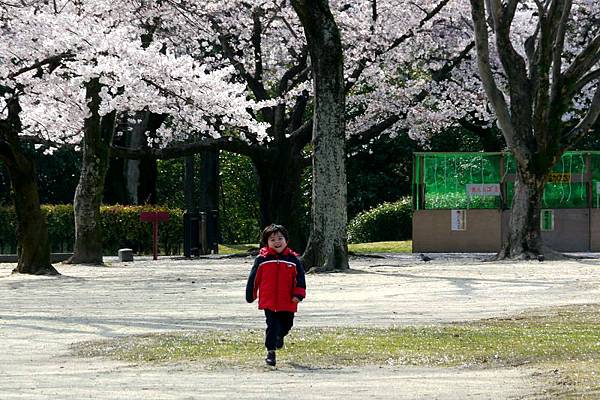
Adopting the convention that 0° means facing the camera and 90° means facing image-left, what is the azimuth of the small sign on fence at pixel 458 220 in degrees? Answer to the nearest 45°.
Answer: approximately 0°

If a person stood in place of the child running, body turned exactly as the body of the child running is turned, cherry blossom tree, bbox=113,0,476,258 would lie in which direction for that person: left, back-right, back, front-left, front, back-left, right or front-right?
back

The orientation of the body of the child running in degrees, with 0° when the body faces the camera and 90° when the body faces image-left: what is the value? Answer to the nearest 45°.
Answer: approximately 0°
